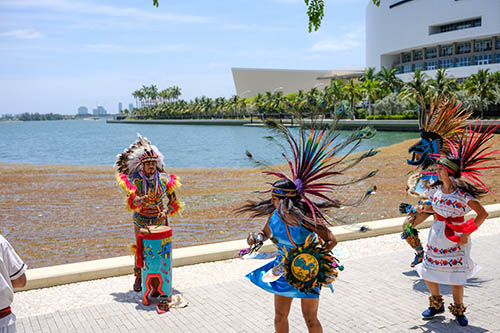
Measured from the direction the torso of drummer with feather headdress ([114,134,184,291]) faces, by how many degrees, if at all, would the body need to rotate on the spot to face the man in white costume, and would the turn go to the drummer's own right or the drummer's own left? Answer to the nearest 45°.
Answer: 0° — they already face them

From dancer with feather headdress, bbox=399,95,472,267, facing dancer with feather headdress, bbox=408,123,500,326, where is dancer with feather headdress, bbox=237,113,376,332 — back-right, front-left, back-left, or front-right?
front-right

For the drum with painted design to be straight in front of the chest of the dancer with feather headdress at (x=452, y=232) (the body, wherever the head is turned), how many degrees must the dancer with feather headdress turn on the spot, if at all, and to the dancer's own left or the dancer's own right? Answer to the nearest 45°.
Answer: approximately 45° to the dancer's own right

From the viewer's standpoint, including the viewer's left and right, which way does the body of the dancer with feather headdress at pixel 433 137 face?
facing to the left of the viewer

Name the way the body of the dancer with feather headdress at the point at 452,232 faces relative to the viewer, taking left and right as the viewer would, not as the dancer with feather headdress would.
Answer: facing the viewer and to the left of the viewer

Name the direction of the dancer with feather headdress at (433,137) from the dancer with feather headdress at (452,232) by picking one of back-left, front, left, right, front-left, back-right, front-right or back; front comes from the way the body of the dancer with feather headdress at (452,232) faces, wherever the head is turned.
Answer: back-right

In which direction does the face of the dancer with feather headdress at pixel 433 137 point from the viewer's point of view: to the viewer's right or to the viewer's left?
to the viewer's left

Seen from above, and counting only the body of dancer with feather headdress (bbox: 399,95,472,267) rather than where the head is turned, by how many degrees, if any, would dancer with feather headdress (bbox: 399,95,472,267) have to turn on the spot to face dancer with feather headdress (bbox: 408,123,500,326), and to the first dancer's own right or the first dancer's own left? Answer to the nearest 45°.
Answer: approximately 90° to the first dancer's own left

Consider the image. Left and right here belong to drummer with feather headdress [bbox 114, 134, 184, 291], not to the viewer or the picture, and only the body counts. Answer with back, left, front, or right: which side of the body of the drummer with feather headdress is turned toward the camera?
front
